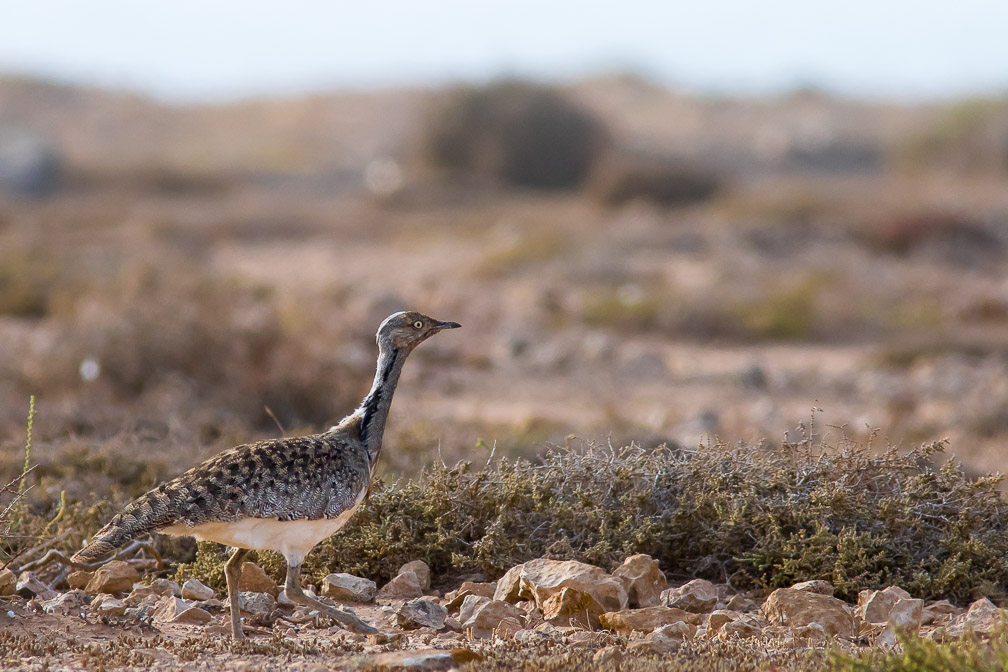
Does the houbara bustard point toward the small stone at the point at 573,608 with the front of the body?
yes

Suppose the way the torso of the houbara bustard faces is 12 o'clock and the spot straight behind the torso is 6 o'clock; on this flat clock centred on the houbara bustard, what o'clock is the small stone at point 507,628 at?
The small stone is roughly at 12 o'clock from the houbara bustard.

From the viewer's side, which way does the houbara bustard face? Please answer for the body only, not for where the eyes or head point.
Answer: to the viewer's right

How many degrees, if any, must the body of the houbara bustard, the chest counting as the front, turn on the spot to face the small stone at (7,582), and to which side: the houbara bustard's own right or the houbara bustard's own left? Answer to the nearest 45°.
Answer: approximately 135° to the houbara bustard's own left

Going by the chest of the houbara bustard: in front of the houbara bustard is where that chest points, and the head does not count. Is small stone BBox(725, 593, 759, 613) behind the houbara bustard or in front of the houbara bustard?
in front

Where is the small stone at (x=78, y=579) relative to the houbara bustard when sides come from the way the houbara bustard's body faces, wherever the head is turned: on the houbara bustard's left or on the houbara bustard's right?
on the houbara bustard's left

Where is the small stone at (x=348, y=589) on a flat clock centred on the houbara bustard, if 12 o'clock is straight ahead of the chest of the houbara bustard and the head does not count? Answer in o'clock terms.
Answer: The small stone is roughly at 10 o'clock from the houbara bustard.

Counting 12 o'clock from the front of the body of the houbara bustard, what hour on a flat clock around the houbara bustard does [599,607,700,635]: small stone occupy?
The small stone is roughly at 12 o'clock from the houbara bustard.

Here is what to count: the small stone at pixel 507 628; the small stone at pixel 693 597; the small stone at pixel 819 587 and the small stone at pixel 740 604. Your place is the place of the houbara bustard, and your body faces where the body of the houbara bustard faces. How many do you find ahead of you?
4

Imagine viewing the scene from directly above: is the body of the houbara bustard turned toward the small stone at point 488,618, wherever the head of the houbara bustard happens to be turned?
yes

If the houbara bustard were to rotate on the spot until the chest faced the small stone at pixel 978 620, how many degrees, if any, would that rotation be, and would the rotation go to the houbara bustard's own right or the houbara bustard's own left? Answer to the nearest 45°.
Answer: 0° — it already faces it

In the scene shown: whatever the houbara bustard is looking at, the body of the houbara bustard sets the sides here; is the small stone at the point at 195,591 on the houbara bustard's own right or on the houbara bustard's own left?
on the houbara bustard's own left
